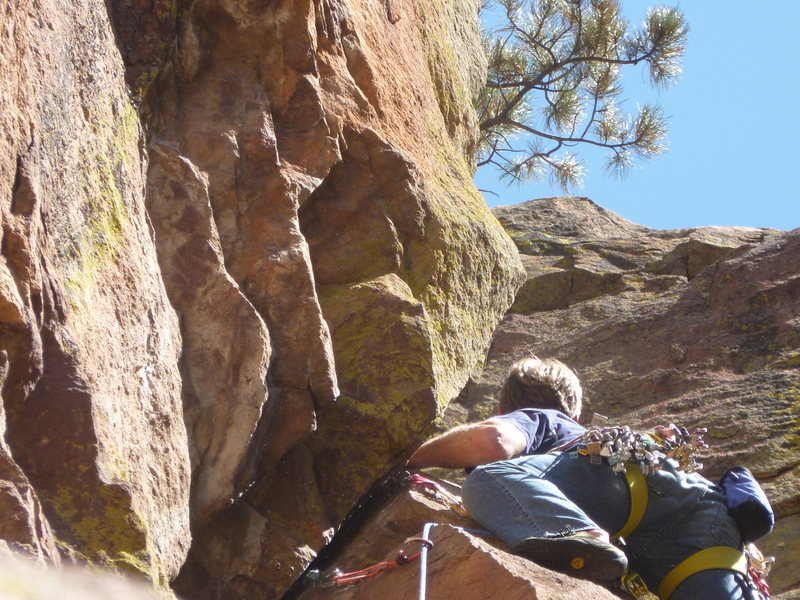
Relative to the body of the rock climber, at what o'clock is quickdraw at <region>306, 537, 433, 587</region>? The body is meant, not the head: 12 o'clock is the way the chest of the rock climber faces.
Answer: The quickdraw is roughly at 10 o'clock from the rock climber.

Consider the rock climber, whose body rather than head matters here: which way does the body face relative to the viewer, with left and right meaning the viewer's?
facing away from the viewer and to the left of the viewer

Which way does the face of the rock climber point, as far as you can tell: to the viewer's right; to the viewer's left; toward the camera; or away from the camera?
away from the camera
